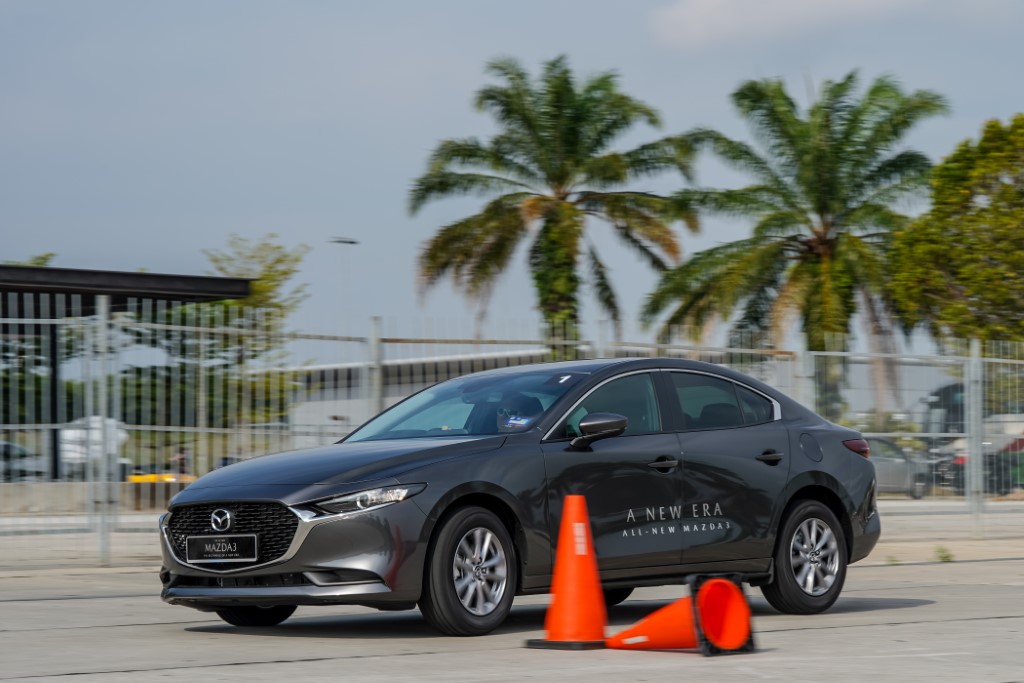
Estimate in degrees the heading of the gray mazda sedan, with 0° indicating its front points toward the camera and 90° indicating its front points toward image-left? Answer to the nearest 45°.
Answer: approximately 45°

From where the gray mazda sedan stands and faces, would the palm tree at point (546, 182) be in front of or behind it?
behind

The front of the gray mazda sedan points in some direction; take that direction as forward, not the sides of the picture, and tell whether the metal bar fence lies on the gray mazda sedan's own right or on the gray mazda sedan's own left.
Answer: on the gray mazda sedan's own right

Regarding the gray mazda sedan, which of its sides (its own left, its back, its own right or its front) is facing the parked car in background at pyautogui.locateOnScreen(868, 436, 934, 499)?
back

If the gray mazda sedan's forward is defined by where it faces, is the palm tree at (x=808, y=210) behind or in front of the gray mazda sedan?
behind

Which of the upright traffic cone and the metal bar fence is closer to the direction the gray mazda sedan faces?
the upright traffic cone

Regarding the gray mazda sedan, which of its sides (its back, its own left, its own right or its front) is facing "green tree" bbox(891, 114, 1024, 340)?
back

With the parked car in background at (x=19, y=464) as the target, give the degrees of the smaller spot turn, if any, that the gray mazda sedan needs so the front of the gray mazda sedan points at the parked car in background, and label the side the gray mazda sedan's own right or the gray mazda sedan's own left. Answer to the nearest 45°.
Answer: approximately 90° to the gray mazda sedan's own right

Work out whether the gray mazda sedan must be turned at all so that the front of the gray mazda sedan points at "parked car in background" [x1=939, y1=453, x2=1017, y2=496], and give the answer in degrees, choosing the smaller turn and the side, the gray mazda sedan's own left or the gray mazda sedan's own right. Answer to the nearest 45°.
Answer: approximately 180°
